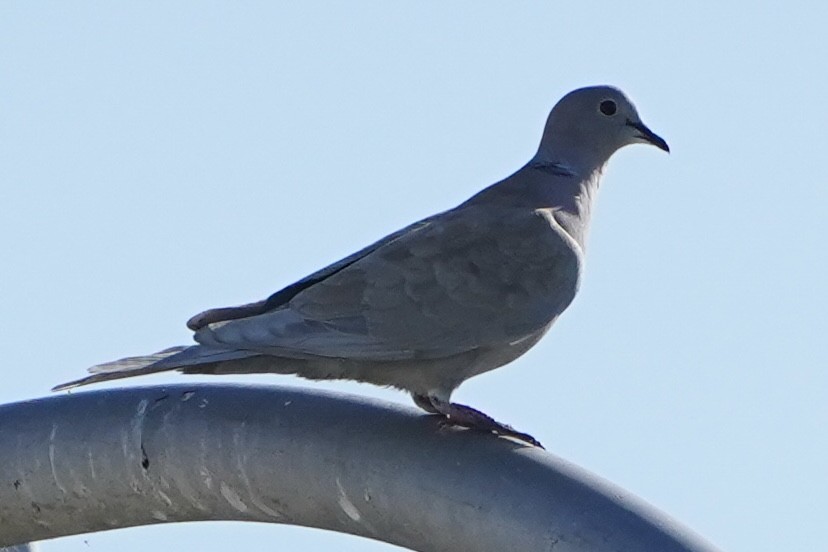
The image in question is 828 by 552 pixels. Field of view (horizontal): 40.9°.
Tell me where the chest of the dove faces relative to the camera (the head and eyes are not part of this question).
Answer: to the viewer's right
